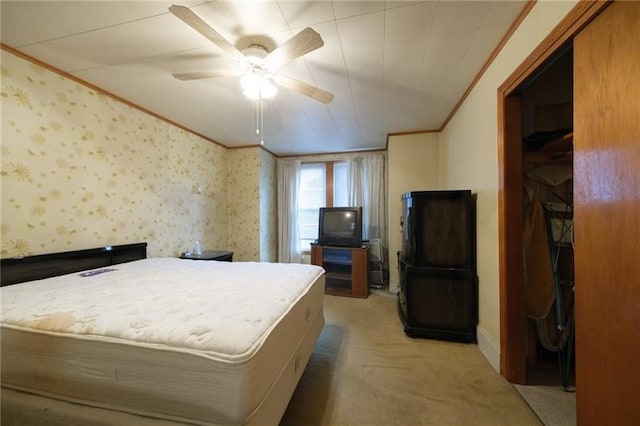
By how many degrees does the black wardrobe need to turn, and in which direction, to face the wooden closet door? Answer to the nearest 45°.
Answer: approximately 90° to its left

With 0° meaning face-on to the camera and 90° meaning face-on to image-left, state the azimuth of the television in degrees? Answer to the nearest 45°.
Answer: approximately 0°

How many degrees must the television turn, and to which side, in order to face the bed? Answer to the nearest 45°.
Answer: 0° — it already faces it

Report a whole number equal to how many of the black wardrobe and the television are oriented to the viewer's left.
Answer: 1

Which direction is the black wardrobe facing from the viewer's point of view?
to the viewer's left

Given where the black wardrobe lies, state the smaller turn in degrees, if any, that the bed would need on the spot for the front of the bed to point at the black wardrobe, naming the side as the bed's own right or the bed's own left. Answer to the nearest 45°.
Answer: approximately 45° to the bed's own left

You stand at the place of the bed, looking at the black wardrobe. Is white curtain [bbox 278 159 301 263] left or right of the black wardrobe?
left

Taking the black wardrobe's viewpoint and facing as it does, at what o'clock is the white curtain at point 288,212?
The white curtain is roughly at 1 o'clock from the black wardrobe.

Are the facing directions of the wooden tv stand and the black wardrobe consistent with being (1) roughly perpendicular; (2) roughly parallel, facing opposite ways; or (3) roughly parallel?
roughly perpendicular
